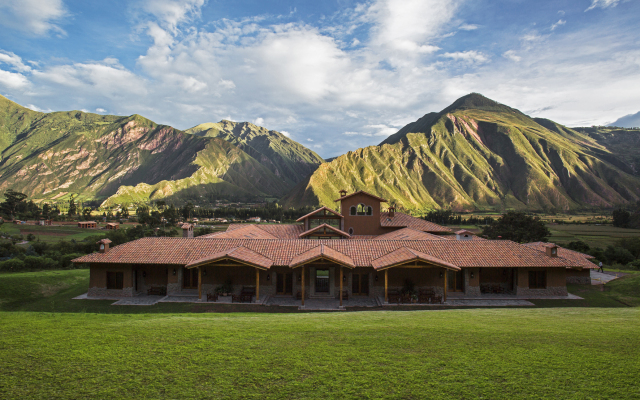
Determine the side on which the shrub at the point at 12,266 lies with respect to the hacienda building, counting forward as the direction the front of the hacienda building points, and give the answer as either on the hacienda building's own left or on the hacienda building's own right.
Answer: on the hacienda building's own right

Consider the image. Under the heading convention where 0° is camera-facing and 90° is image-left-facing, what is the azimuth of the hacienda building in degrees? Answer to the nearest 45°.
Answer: approximately 0°
